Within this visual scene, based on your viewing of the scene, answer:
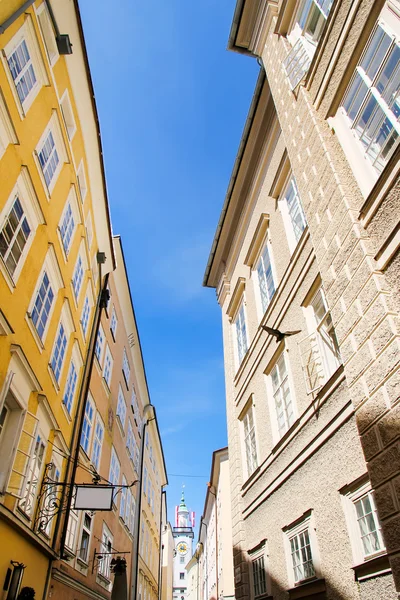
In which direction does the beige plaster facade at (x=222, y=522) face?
to the viewer's left

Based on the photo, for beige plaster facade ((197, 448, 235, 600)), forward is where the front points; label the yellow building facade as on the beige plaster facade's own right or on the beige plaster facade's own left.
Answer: on the beige plaster facade's own left
